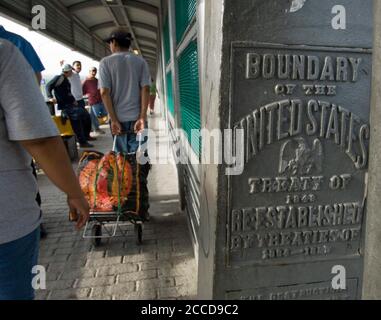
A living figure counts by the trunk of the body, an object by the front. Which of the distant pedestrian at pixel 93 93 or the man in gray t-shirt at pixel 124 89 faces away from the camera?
the man in gray t-shirt

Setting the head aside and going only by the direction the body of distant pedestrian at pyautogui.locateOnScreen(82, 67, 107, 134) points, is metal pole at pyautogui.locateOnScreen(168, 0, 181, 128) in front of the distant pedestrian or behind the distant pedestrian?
in front

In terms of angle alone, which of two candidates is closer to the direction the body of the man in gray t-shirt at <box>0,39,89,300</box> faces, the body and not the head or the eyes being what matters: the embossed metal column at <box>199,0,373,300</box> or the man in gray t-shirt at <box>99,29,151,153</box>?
the man in gray t-shirt

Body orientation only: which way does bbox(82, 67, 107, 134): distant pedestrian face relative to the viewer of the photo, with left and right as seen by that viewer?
facing the viewer and to the right of the viewer

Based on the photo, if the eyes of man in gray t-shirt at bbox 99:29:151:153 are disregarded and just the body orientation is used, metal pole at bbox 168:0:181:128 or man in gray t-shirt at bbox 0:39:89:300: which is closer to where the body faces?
the metal pole

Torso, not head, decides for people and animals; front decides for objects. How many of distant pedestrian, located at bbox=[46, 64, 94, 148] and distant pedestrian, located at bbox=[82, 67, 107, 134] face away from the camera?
0

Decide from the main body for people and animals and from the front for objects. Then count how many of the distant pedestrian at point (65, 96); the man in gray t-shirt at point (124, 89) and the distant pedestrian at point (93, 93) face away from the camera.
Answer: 1

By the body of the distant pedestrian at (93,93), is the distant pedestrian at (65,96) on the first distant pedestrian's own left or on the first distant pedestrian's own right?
on the first distant pedestrian's own right

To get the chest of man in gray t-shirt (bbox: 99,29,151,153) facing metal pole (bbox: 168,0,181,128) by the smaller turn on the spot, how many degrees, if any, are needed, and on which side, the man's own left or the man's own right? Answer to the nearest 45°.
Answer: approximately 45° to the man's own right

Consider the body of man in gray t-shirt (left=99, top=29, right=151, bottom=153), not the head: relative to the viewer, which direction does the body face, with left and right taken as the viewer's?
facing away from the viewer

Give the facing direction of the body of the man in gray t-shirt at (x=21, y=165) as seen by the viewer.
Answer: away from the camera

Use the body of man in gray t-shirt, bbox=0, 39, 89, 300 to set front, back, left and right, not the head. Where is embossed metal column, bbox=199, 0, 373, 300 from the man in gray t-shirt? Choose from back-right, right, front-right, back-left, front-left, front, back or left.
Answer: right
